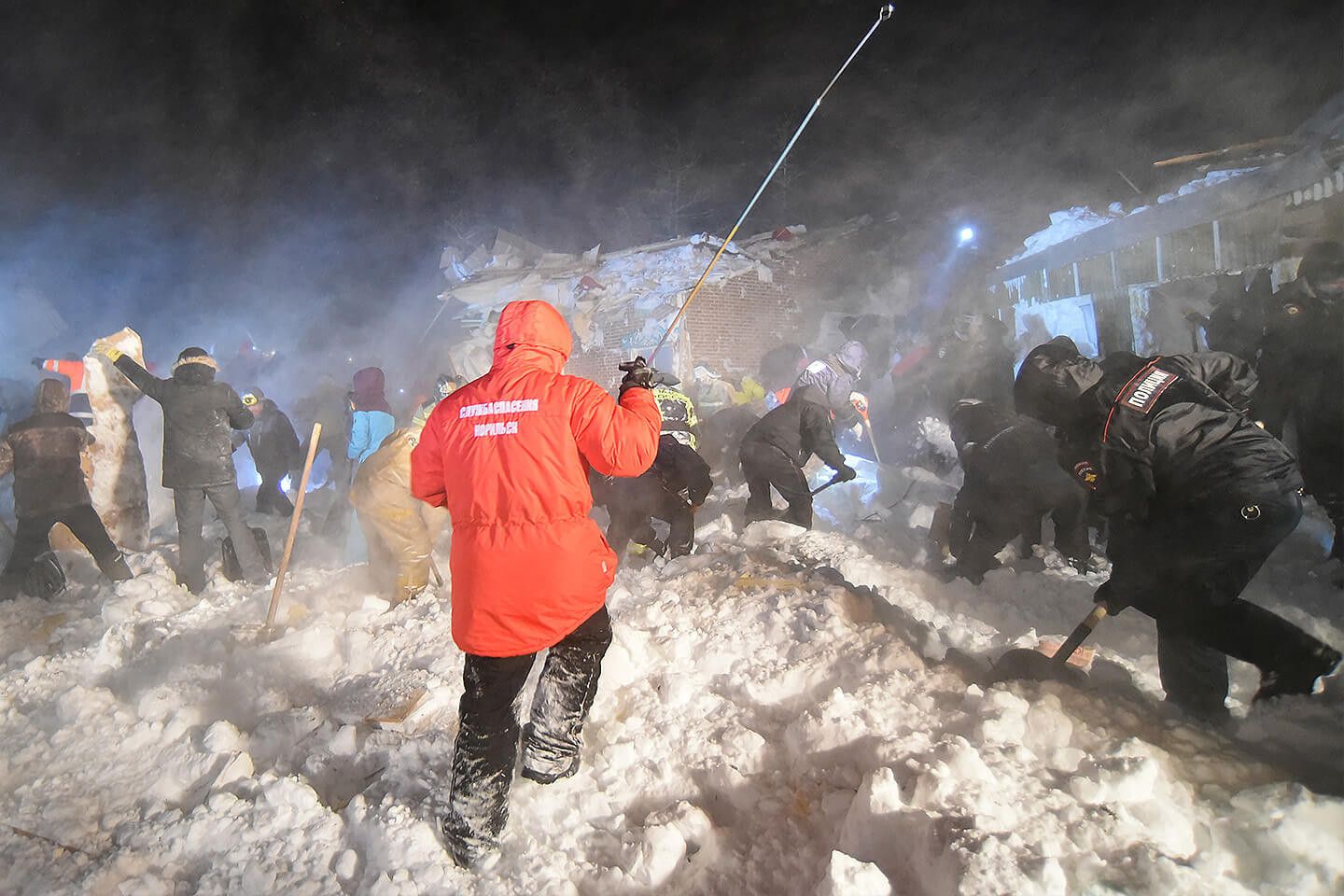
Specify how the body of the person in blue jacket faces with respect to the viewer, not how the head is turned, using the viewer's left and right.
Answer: facing away from the viewer

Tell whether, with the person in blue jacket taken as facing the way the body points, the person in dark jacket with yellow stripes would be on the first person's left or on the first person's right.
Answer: on the first person's right

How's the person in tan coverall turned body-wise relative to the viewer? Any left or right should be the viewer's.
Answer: facing away from the viewer and to the right of the viewer

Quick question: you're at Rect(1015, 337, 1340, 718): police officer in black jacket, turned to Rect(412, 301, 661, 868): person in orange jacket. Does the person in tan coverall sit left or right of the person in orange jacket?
right

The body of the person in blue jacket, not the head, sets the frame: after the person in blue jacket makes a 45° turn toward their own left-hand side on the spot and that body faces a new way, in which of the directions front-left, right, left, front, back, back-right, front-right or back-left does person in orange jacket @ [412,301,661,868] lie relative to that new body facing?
back-left

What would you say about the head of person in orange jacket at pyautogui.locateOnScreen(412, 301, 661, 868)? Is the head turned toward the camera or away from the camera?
away from the camera

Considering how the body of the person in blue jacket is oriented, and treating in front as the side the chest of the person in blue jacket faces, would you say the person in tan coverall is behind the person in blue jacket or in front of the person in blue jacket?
behind

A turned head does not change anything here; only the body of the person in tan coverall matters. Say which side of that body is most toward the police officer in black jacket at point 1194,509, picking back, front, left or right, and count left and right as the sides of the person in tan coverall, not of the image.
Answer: right

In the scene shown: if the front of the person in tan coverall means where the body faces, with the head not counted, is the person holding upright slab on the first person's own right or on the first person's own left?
on the first person's own left

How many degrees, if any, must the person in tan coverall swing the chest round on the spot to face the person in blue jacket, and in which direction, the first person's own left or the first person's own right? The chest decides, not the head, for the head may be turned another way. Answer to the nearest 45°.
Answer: approximately 45° to the first person's own left
